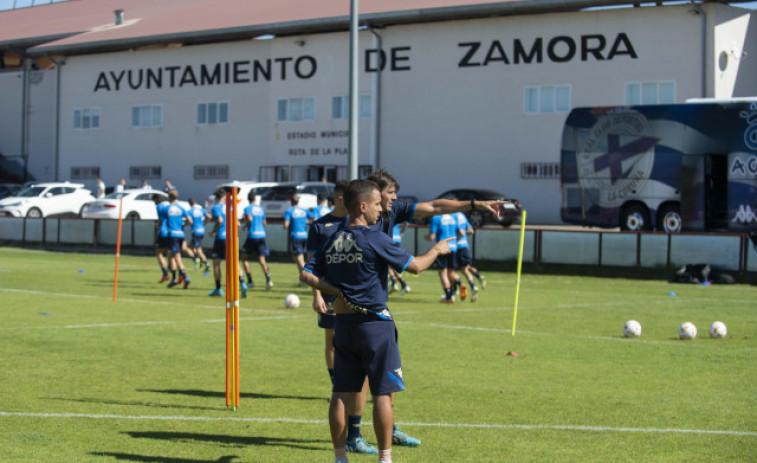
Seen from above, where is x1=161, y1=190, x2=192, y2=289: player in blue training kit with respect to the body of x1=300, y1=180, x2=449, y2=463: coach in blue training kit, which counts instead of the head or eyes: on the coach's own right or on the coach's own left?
on the coach's own left

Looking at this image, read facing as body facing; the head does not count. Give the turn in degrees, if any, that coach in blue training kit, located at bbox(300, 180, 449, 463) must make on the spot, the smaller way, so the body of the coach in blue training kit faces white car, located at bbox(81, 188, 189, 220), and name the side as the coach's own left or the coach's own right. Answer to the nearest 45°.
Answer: approximately 45° to the coach's own left

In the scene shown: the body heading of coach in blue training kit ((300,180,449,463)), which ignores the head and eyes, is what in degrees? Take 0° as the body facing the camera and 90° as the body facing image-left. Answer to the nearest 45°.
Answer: approximately 225°

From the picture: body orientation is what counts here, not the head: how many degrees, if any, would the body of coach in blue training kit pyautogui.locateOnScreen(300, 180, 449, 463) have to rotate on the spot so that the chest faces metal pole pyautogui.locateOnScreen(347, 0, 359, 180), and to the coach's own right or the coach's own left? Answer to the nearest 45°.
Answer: approximately 45° to the coach's own left

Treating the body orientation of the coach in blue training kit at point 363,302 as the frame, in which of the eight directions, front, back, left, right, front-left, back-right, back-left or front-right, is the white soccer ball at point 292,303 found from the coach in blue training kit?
front-left
